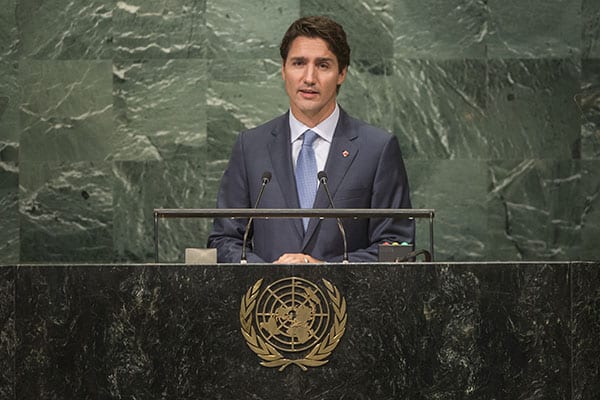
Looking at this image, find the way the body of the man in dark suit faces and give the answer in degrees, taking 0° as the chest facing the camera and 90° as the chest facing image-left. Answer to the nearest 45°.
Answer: approximately 0°
